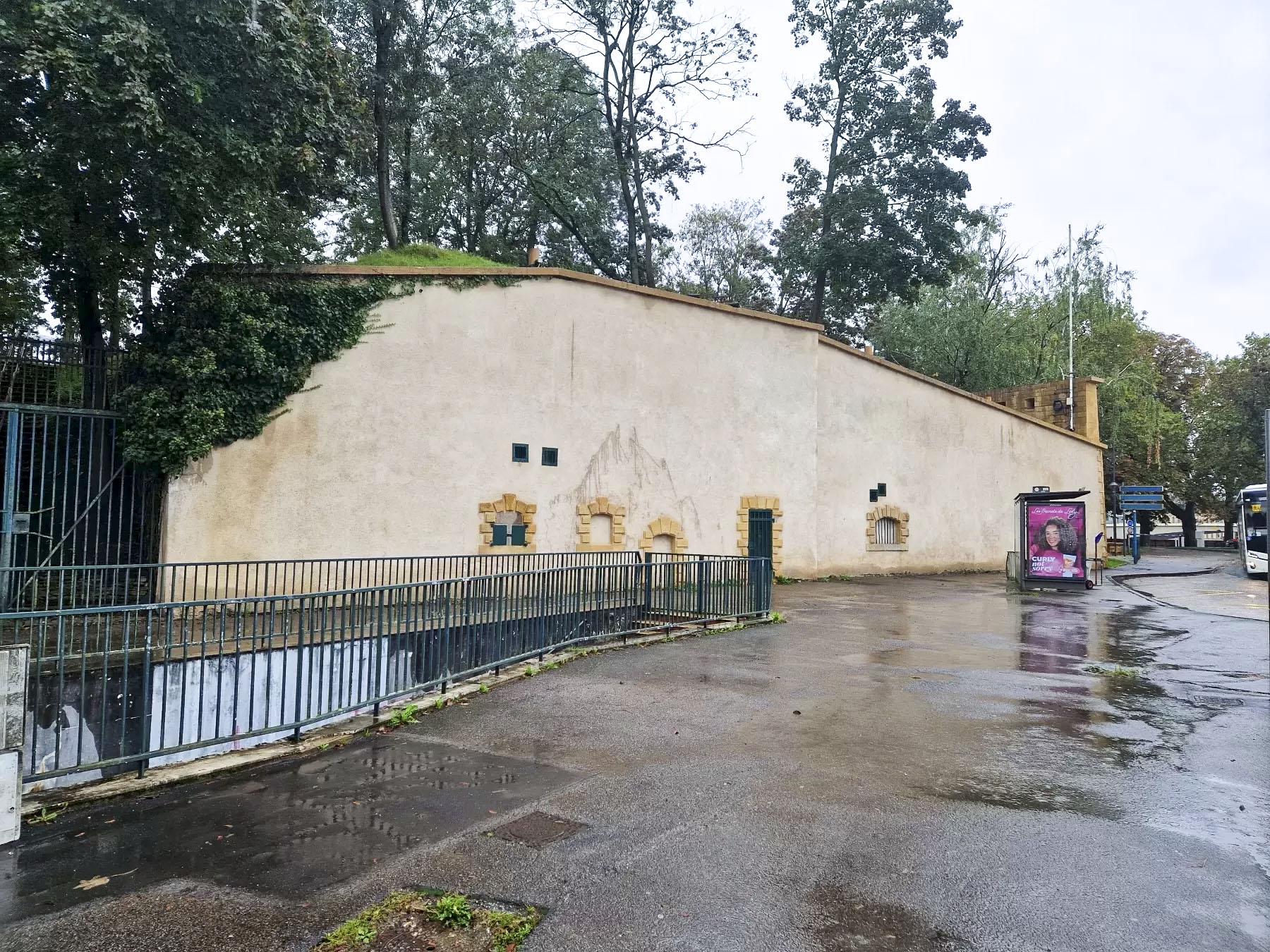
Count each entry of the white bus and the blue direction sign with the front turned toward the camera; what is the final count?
2

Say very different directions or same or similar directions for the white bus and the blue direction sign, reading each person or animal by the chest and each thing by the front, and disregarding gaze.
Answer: same or similar directions

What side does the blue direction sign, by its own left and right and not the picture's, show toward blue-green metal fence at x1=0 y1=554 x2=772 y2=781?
front

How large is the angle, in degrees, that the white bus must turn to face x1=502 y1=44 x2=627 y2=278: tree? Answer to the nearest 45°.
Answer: approximately 45° to its right

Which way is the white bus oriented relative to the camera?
toward the camera

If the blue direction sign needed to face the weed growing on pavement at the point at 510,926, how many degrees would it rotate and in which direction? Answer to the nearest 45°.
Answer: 0° — it already faces it

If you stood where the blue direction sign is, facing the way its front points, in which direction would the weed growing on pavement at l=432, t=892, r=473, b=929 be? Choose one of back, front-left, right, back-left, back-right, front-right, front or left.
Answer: front

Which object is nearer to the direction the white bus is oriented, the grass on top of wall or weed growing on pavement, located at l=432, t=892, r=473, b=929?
the weed growing on pavement

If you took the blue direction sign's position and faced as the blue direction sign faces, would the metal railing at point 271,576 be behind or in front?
in front

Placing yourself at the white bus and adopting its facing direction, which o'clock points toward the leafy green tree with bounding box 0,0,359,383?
The leafy green tree is roughly at 1 o'clock from the white bus.

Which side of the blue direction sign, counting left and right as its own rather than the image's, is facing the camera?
front

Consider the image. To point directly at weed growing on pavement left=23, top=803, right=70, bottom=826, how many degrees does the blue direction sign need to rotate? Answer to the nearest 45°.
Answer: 0° — it already faces it

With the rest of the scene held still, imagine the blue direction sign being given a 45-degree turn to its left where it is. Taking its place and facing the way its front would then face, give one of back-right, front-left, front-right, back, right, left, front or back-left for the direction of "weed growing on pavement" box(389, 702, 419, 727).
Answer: front-right

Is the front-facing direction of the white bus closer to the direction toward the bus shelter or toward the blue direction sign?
the bus shelter

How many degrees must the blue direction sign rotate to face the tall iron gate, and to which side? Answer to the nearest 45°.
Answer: approximately 45° to its right
